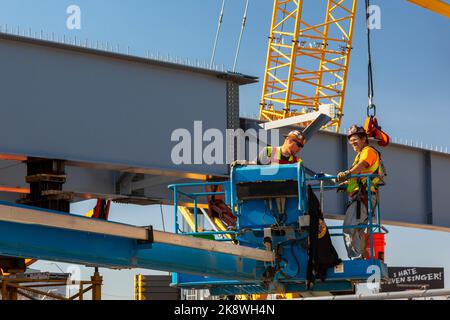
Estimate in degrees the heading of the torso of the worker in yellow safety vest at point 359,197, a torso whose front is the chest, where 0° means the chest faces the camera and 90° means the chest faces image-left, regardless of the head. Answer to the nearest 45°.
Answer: approximately 45°

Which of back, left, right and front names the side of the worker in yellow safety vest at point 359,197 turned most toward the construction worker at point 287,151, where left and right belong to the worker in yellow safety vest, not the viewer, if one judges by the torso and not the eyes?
front
